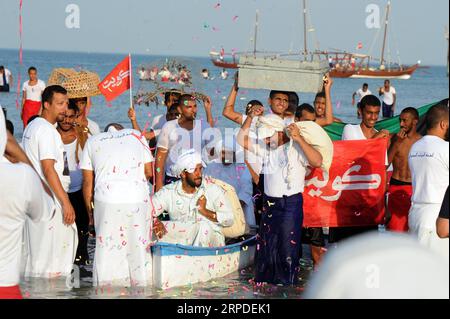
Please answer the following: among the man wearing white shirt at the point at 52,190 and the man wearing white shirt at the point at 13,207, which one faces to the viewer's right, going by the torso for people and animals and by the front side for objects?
the man wearing white shirt at the point at 52,190

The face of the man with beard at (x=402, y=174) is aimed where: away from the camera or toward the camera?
toward the camera

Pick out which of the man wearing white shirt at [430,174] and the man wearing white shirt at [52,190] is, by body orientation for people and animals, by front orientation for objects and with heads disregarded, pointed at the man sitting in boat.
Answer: the man wearing white shirt at [52,190]

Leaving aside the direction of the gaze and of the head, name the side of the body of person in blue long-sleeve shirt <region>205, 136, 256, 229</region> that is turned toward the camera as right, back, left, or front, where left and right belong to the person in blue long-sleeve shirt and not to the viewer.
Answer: front

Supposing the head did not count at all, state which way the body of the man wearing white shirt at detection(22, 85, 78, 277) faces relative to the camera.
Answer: to the viewer's right

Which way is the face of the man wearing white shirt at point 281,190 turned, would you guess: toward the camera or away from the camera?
toward the camera

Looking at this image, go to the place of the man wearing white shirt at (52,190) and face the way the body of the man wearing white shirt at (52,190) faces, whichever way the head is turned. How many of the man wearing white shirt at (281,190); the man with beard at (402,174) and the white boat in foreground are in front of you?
3

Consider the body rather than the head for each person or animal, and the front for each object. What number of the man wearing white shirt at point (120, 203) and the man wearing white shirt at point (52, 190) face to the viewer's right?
1

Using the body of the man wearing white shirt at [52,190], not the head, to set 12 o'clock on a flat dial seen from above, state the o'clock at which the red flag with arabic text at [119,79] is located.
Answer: The red flag with arabic text is roughly at 10 o'clock from the man wearing white shirt.

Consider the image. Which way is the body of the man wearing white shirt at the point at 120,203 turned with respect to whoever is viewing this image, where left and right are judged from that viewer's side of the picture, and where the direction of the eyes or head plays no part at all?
facing away from the viewer

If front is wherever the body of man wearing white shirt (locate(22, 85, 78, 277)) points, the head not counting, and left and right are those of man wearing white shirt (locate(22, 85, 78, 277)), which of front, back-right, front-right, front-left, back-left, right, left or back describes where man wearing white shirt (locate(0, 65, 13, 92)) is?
left

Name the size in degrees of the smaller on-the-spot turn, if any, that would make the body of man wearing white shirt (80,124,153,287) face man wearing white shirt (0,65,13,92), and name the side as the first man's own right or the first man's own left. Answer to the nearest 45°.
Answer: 0° — they already face them
